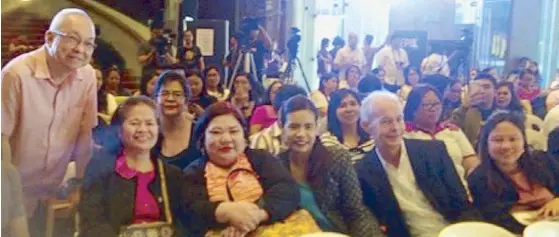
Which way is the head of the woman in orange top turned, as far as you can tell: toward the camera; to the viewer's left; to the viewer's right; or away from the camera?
toward the camera

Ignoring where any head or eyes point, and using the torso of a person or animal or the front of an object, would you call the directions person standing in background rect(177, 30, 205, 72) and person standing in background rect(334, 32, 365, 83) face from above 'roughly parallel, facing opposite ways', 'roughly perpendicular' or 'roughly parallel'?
roughly parallel

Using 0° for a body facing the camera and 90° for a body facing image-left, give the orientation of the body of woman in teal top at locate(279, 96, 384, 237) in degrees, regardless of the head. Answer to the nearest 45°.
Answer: approximately 45°

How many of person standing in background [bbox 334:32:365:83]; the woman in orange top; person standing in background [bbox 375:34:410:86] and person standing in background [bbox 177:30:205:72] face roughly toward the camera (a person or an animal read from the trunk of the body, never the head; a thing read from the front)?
4

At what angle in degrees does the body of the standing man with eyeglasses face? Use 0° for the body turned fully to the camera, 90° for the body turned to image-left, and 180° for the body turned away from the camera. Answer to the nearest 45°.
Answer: approximately 315°

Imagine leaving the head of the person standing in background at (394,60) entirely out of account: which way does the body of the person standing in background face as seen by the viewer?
toward the camera

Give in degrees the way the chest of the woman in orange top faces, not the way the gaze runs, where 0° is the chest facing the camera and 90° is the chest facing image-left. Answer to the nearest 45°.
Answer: approximately 0°
